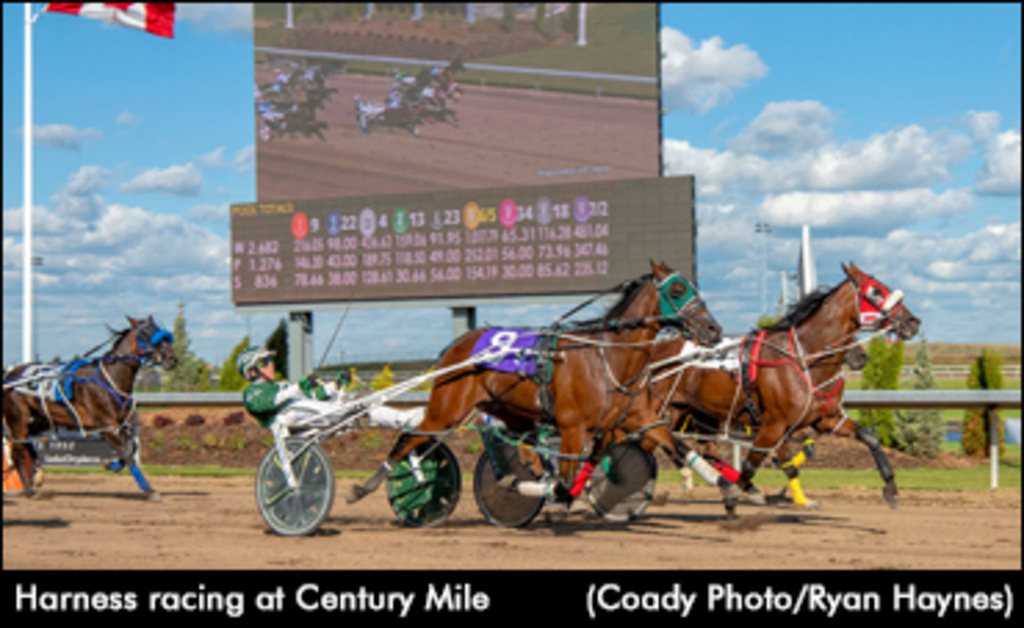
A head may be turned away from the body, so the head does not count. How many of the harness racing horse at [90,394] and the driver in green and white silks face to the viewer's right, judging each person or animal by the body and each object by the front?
2

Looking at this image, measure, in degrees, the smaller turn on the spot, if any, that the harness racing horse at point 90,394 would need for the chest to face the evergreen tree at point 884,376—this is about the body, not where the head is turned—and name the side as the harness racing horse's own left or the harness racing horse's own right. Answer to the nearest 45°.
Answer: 0° — it already faces it

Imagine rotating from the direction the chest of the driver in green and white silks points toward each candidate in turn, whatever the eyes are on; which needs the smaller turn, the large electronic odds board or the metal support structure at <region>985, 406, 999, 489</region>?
the metal support structure

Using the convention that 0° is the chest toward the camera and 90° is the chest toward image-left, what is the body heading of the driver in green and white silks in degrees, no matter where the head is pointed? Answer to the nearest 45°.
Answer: approximately 270°

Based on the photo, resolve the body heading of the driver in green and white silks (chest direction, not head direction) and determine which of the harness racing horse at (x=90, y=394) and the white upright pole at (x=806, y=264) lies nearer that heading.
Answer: the white upright pole

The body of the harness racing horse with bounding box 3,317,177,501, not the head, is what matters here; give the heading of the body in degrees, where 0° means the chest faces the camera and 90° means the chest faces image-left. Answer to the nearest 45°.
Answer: approximately 270°

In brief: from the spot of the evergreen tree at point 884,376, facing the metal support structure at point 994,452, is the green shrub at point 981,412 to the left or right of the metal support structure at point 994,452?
left
